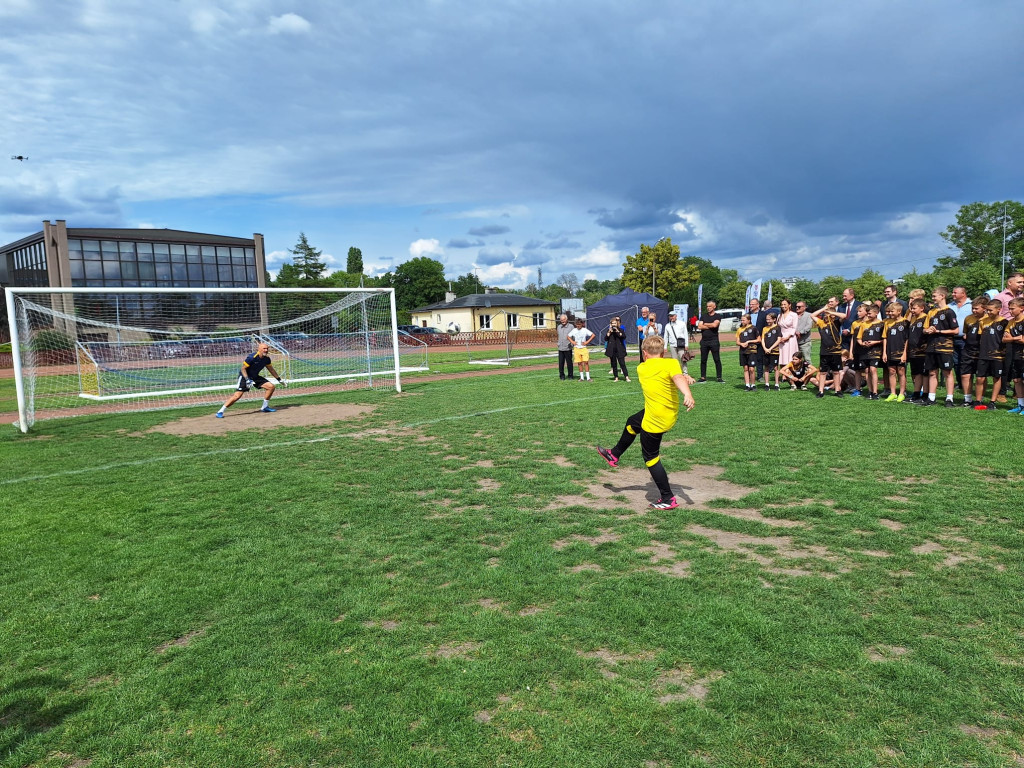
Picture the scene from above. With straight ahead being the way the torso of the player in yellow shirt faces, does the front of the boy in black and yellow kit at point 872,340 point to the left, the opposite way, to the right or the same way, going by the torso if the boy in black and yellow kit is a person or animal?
to the left

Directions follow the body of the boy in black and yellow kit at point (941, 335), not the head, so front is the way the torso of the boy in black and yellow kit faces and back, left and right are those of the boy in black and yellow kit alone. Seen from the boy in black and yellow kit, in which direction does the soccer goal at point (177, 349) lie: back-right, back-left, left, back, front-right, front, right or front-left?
front-right

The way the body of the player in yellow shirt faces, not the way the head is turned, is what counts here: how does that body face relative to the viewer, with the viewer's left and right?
facing away from the viewer and to the left of the viewer

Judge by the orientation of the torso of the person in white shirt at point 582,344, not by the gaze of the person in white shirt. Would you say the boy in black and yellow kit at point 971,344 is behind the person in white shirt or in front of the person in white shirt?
in front

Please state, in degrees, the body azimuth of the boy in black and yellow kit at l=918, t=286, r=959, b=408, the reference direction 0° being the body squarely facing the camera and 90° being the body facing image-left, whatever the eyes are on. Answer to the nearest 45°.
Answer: approximately 45°

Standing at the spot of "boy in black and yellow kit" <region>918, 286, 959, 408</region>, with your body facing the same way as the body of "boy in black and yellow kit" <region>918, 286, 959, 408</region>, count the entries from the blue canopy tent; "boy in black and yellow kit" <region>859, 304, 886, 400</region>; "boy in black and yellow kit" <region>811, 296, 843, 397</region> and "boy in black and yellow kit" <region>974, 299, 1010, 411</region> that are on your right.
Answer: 3

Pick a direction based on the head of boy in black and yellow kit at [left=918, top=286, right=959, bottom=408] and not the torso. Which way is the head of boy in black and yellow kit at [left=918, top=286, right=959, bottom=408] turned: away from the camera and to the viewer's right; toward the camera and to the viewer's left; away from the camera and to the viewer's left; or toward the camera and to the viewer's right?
toward the camera and to the viewer's left

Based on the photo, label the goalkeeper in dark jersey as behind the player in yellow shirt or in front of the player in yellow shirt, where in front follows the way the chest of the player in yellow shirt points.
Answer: in front

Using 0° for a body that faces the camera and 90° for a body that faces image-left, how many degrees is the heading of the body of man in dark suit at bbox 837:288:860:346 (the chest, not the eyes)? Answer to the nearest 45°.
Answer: approximately 45°

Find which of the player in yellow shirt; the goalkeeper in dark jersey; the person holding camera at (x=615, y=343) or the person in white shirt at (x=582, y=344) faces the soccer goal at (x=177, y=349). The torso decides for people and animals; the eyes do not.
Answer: the player in yellow shirt

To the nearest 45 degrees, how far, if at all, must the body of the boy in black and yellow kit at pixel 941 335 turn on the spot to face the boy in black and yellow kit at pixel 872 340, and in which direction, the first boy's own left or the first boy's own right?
approximately 90° to the first boy's own right

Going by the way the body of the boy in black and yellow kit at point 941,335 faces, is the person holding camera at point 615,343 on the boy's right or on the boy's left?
on the boy's right

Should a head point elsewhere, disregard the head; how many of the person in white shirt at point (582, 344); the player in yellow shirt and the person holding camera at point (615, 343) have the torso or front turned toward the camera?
2

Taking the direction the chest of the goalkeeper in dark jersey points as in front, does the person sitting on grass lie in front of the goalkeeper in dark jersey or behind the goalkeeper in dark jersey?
in front

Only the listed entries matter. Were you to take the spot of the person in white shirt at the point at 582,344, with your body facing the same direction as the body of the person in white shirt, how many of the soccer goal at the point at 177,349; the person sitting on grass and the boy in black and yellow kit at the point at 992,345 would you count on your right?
1

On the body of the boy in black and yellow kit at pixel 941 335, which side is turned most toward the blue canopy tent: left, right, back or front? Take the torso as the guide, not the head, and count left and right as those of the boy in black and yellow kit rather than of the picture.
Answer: right
